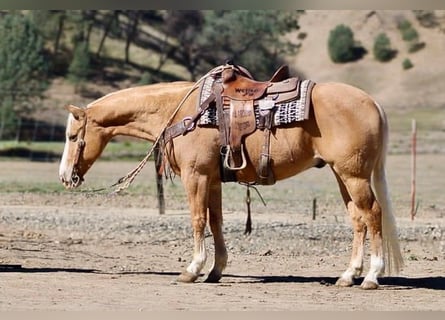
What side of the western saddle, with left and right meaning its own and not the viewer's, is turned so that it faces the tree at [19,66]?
right

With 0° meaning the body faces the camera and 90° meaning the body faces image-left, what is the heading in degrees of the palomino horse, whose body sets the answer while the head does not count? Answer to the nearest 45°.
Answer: approximately 90°

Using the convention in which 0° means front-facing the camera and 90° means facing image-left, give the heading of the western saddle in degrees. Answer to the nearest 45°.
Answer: approximately 90°

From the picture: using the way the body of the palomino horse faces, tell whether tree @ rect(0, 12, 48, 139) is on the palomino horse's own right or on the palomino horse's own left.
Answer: on the palomino horse's own right
